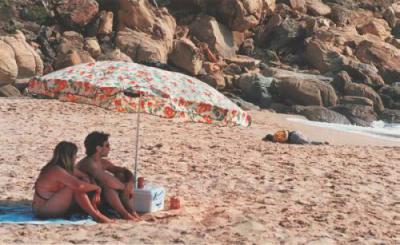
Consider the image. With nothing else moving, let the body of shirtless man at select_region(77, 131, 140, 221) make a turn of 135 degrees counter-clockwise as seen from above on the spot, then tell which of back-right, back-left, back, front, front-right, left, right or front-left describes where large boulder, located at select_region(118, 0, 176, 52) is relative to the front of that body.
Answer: front-right

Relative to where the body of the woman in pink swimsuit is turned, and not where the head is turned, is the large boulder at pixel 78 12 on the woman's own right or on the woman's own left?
on the woman's own left

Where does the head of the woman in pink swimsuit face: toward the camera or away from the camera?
away from the camera

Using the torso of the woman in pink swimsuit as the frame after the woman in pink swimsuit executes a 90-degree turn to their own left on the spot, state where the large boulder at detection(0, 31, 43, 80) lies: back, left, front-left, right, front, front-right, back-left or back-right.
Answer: front

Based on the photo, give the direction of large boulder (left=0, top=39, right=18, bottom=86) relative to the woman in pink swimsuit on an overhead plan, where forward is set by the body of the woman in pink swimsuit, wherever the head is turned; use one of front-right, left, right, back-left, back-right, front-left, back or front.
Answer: left

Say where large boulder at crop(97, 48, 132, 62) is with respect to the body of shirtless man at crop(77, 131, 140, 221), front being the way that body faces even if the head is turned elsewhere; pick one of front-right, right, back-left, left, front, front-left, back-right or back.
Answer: left

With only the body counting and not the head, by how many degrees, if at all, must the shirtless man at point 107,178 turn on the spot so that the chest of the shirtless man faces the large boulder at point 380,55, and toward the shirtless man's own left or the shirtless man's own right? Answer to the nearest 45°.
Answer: approximately 45° to the shirtless man's own left

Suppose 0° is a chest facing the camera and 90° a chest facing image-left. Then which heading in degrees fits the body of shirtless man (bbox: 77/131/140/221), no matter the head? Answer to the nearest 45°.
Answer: approximately 270°

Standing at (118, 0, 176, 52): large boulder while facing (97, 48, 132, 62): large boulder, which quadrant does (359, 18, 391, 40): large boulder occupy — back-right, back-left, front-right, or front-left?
back-left

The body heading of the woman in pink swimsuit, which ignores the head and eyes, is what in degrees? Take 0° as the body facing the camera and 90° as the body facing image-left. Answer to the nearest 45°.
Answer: approximately 270°
